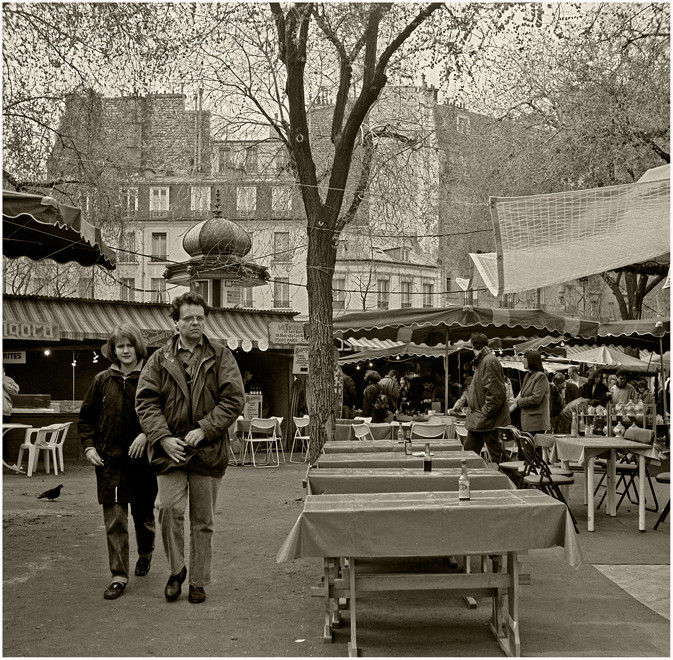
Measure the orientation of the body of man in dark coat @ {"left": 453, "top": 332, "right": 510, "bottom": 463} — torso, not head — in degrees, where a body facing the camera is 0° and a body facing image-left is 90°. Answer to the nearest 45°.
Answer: approximately 90°

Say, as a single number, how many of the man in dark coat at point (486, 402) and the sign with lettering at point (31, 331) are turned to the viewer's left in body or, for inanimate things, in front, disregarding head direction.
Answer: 1

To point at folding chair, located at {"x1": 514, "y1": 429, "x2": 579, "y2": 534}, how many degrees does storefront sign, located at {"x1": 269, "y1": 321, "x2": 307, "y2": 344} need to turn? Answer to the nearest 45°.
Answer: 0° — it already faces it

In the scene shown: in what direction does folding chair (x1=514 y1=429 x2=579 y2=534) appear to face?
to the viewer's right

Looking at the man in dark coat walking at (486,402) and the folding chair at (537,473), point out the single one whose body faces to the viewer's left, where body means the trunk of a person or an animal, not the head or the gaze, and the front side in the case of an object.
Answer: the man in dark coat walking

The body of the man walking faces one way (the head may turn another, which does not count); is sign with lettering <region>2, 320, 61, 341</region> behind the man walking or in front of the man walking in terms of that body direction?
behind
